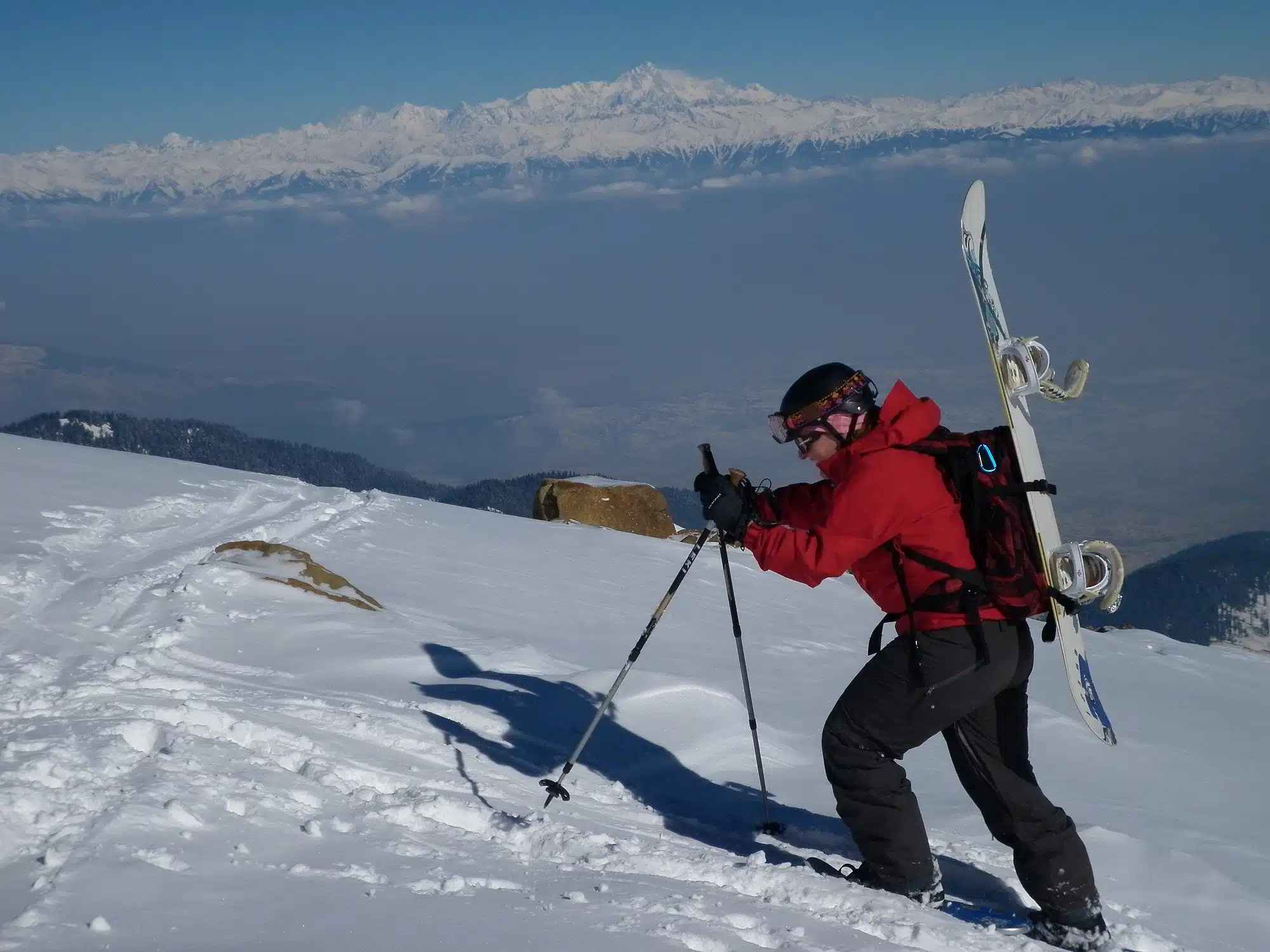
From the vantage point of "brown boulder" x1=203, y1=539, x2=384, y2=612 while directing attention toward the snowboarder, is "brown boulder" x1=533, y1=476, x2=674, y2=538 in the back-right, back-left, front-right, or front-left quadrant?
back-left

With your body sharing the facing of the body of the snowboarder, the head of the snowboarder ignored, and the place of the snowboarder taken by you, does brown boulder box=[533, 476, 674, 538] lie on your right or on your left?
on your right

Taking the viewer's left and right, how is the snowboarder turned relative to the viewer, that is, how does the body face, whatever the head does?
facing to the left of the viewer

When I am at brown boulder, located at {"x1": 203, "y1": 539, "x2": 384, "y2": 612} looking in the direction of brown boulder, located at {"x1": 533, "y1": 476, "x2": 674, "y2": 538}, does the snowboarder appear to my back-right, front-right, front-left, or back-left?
back-right
